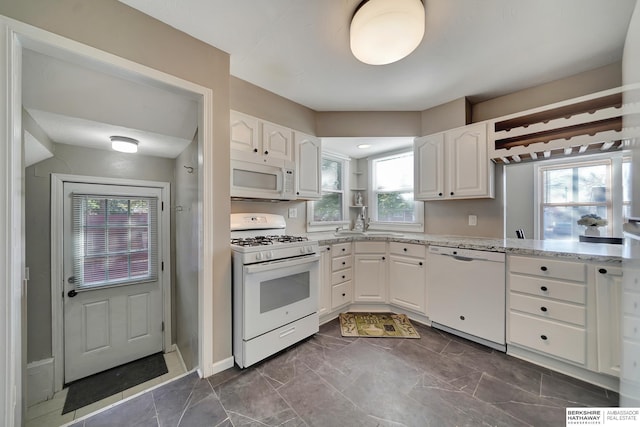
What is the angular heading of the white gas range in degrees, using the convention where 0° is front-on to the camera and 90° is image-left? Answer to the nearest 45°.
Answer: approximately 315°

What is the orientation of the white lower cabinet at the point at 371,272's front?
toward the camera

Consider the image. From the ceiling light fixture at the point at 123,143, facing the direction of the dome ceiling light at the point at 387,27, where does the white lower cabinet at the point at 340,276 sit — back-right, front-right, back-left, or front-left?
front-left

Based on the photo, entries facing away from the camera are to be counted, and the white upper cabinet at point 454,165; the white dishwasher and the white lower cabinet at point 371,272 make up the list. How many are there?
0

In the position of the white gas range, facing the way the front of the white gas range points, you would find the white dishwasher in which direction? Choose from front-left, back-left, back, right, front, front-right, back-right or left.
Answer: front-left

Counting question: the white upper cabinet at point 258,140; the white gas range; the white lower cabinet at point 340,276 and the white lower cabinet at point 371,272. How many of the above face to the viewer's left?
0

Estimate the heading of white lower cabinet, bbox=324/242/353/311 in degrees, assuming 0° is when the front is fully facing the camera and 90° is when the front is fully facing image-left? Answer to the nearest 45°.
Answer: approximately 315°

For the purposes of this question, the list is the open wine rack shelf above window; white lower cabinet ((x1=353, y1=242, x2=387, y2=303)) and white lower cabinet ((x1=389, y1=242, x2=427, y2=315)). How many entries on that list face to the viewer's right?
0
